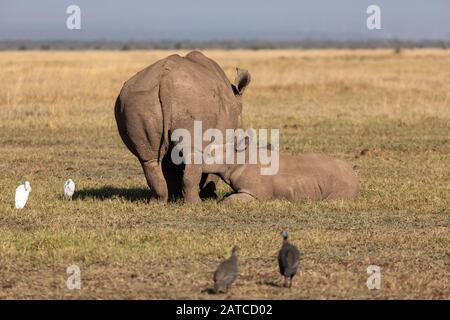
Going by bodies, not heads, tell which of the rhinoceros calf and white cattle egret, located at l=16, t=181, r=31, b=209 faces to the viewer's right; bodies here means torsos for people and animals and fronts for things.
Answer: the white cattle egret

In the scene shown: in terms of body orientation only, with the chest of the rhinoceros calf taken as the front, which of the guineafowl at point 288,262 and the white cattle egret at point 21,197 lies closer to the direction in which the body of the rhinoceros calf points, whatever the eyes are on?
the white cattle egret

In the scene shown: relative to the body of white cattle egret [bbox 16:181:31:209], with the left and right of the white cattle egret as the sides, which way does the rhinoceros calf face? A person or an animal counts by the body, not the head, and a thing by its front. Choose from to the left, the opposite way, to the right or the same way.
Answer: the opposite way

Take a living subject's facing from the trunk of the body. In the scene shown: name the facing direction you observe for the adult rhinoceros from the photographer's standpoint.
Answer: facing away from the viewer and to the right of the viewer

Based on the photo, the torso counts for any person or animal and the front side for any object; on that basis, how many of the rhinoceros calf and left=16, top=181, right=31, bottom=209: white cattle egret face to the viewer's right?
1

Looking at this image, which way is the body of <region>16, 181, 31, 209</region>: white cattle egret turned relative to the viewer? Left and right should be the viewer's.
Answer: facing to the right of the viewer

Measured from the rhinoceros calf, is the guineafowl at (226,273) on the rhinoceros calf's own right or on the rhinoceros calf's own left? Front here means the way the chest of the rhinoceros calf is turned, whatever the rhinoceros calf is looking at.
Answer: on the rhinoceros calf's own left

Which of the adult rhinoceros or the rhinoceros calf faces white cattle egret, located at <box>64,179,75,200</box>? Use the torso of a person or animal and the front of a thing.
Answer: the rhinoceros calf

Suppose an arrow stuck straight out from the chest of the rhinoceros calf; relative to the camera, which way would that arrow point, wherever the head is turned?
to the viewer's left

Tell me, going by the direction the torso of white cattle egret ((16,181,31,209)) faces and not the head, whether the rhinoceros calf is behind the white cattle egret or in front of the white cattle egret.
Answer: in front

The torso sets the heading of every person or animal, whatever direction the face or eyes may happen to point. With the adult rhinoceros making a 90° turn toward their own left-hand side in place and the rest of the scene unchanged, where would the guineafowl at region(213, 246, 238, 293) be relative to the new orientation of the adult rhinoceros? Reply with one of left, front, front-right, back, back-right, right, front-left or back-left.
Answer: back-left

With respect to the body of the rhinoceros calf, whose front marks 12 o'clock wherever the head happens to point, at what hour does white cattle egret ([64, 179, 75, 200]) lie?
The white cattle egret is roughly at 12 o'clock from the rhinoceros calf.
